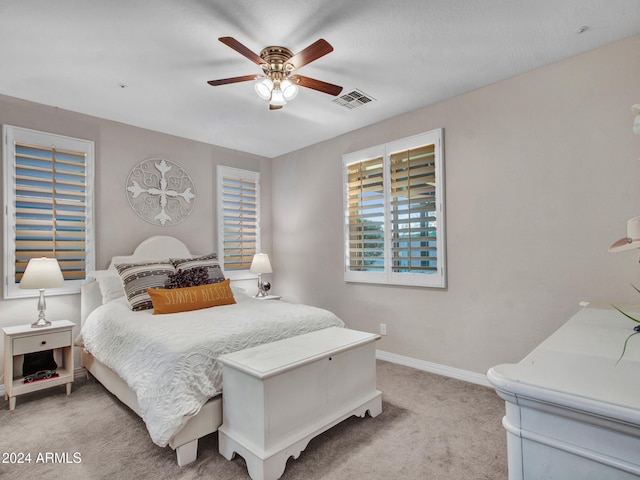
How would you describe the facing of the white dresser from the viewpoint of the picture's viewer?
facing away from the viewer and to the left of the viewer

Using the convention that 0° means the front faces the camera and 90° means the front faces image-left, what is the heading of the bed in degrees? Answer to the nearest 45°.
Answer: approximately 315°

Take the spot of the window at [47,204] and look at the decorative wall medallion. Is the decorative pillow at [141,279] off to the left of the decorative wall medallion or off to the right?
right

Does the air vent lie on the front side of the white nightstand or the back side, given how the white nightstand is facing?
on the front side

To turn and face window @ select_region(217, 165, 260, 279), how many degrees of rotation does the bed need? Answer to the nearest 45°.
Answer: approximately 135° to its left

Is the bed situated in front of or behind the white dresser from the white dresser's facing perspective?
in front

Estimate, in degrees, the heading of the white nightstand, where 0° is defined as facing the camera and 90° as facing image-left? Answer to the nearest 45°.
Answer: approximately 315°

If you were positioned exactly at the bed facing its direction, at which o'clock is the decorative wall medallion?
The decorative wall medallion is roughly at 7 o'clock from the bed.

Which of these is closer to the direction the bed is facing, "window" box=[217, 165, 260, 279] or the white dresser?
the white dresser
